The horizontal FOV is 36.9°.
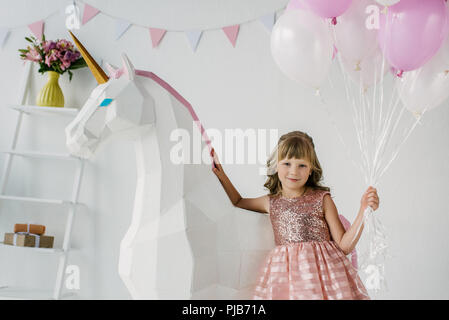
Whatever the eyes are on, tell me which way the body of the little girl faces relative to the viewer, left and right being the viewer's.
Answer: facing the viewer

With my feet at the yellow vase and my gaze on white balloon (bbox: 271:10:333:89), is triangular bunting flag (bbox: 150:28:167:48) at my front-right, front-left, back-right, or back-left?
front-left

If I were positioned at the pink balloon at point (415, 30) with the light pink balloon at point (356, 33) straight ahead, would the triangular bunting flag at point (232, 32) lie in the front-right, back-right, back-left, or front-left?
front-right

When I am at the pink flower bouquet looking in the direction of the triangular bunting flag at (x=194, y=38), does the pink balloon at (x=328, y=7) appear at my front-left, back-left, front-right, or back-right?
front-right

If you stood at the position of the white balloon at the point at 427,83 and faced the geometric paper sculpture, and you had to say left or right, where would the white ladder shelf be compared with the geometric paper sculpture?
right

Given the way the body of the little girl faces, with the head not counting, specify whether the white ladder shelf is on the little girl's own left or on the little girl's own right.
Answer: on the little girl's own right
